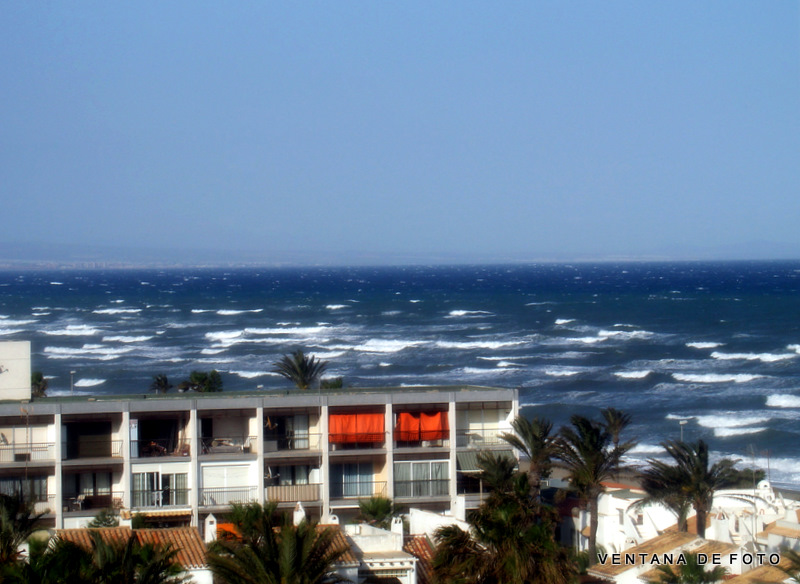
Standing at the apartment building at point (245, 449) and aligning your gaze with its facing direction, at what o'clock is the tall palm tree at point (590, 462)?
The tall palm tree is roughly at 9 o'clock from the apartment building.

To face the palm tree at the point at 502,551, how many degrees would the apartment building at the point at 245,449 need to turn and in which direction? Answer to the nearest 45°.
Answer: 0° — it already faces it

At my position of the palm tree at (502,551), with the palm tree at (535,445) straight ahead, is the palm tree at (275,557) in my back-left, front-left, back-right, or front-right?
back-left

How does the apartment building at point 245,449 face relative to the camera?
toward the camera

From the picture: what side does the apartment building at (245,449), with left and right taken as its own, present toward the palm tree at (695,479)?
left

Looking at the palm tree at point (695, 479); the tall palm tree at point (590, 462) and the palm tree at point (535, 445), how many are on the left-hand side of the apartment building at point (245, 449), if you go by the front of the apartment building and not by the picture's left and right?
3

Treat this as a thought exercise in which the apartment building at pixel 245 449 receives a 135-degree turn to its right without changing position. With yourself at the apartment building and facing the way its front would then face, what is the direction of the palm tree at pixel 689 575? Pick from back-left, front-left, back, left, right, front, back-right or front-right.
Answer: back

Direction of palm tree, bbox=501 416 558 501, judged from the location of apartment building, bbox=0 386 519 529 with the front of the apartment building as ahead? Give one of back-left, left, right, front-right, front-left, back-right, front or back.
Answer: left

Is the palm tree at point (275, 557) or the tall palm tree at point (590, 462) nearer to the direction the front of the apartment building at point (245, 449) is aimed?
the palm tree

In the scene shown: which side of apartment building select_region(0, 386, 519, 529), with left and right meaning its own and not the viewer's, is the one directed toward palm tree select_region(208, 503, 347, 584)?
front
